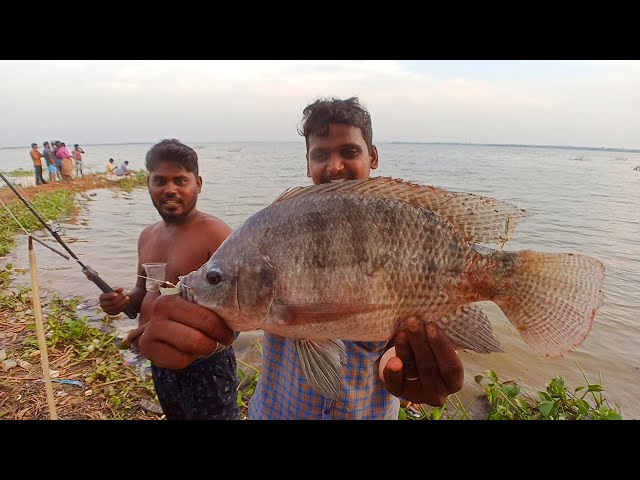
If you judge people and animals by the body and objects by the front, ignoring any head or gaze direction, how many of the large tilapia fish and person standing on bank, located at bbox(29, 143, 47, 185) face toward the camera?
0

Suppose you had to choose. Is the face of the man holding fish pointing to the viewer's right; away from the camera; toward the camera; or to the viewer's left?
toward the camera

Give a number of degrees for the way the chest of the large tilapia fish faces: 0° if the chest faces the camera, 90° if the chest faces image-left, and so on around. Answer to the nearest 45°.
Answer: approximately 90°

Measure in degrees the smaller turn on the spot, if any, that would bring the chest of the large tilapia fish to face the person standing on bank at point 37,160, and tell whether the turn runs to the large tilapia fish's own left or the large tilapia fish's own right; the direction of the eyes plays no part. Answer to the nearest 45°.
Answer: approximately 45° to the large tilapia fish's own right

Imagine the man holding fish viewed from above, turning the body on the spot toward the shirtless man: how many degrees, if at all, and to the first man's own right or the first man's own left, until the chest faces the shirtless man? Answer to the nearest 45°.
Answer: approximately 135° to the first man's own right

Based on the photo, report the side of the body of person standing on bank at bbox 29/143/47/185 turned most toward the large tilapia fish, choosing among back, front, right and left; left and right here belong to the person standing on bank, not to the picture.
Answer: right

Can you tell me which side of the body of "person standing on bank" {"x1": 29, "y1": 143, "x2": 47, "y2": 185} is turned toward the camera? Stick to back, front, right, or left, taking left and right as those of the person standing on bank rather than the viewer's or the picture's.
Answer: right

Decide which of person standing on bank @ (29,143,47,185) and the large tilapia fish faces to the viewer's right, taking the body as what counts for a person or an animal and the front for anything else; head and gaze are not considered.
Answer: the person standing on bank

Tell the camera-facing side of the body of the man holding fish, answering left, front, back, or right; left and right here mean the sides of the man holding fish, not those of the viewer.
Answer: front
